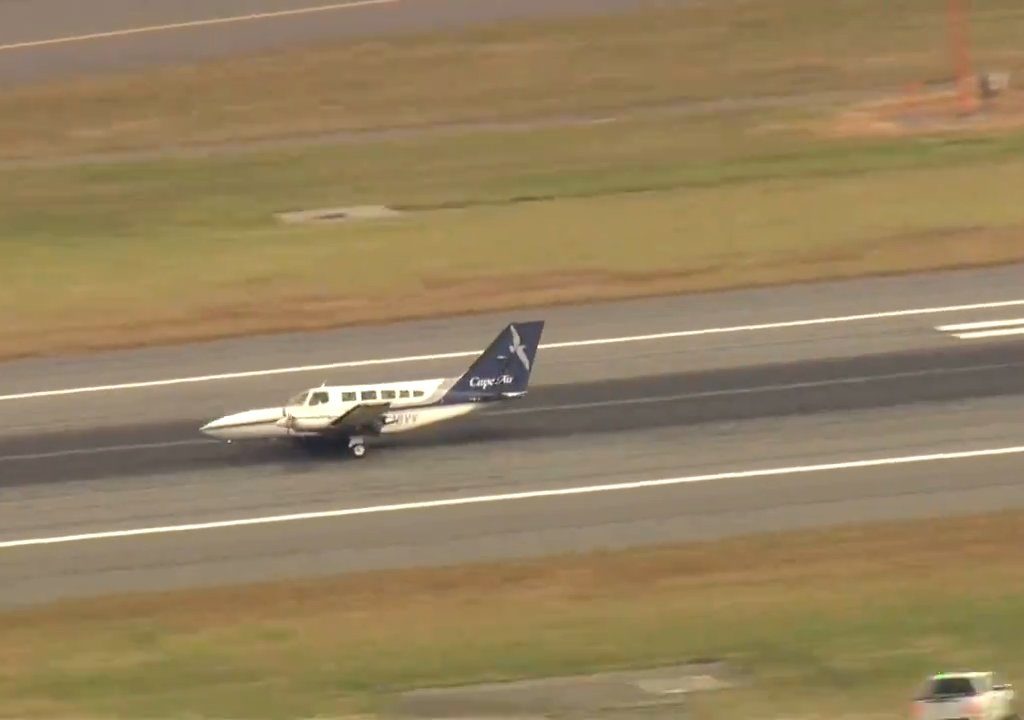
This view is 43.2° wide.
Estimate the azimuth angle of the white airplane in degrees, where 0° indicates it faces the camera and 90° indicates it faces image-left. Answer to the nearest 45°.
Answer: approximately 90°

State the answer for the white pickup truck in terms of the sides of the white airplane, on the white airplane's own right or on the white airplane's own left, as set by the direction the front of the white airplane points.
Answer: on the white airplane's own left
